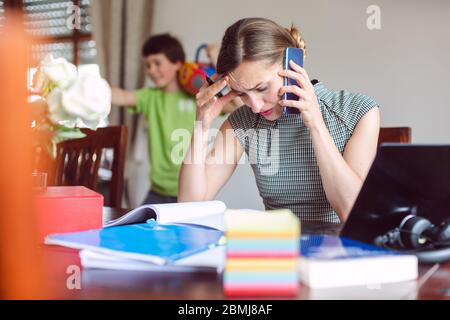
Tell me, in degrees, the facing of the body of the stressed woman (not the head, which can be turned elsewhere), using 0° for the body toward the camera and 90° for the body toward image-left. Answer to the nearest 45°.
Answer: approximately 45°

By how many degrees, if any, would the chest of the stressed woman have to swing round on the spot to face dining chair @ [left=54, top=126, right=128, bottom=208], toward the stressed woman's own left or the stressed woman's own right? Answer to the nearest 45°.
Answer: approximately 90° to the stressed woman's own right

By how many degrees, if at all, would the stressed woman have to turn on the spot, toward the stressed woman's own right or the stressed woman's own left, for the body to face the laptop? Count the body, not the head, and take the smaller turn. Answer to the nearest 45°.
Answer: approximately 45° to the stressed woman's own left

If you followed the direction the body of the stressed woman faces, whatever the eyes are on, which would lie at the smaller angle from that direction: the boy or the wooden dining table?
the wooden dining table

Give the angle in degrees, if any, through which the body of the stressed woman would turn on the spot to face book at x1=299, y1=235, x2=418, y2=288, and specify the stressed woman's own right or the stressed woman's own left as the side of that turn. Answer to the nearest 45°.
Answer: approximately 45° to the stressed woman's own left

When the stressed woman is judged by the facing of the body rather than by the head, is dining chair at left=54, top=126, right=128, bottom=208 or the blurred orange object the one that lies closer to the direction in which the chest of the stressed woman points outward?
the blurred orange object

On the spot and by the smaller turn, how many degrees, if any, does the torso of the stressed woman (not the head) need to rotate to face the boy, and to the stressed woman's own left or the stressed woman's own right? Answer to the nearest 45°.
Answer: approximately 135° to the stressed woman's own right

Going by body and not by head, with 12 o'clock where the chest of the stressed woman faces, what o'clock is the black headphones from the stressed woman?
The black headphones is roughly at 10 o'clock from the stressed woman.
